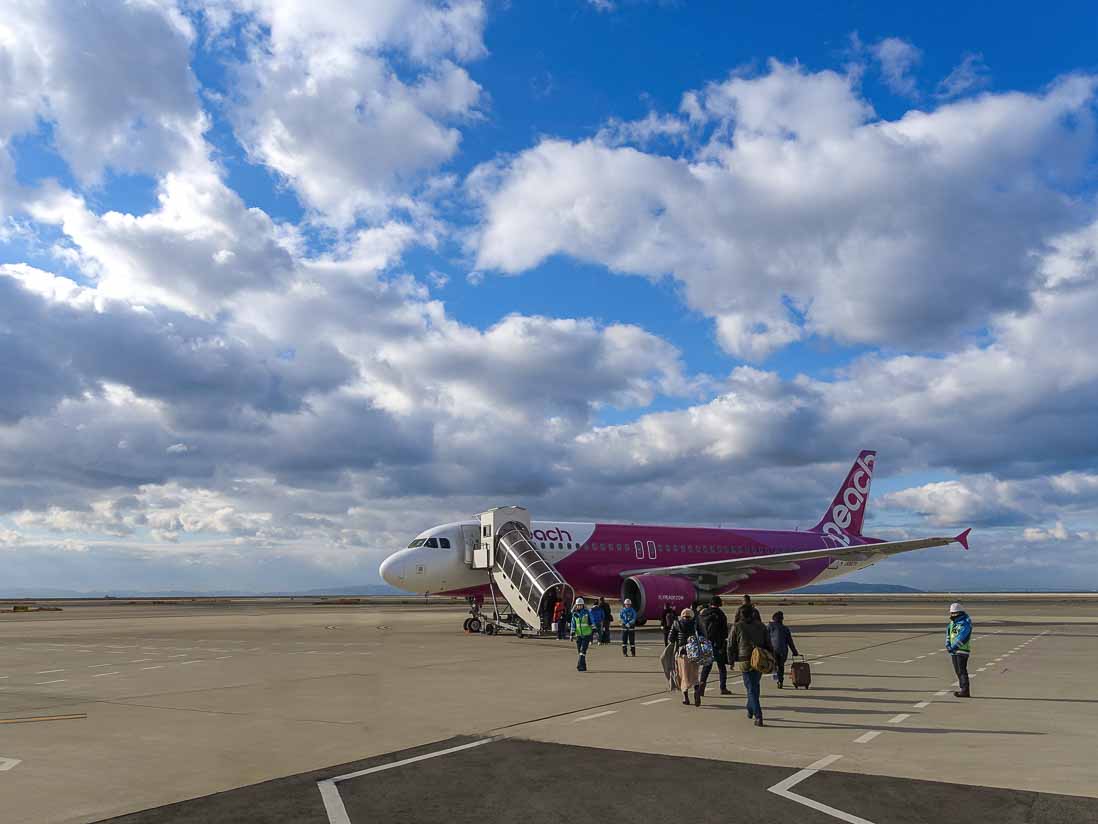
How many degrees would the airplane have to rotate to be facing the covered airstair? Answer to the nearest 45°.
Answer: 0° — it already faces it

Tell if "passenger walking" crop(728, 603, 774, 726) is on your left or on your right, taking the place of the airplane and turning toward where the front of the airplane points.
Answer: on your left

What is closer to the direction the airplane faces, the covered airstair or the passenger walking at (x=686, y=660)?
the covered airstair

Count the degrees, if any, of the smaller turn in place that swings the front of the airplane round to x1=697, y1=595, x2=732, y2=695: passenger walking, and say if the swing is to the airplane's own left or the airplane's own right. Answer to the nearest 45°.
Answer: approximately 45° to the airplane's own left

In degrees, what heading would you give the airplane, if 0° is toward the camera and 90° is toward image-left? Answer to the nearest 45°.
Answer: approximately 45°

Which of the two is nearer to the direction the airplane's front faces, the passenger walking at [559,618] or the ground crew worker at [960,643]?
the passenger walking

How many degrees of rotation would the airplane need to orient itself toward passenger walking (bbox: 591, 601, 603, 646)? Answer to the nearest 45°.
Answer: approximately 45° to its left

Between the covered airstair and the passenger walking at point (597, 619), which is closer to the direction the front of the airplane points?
the covered airstair

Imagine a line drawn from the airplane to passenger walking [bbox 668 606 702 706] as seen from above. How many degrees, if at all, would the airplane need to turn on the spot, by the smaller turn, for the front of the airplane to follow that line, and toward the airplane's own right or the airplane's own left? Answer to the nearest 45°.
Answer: approximately 45° to the airplane's own left
